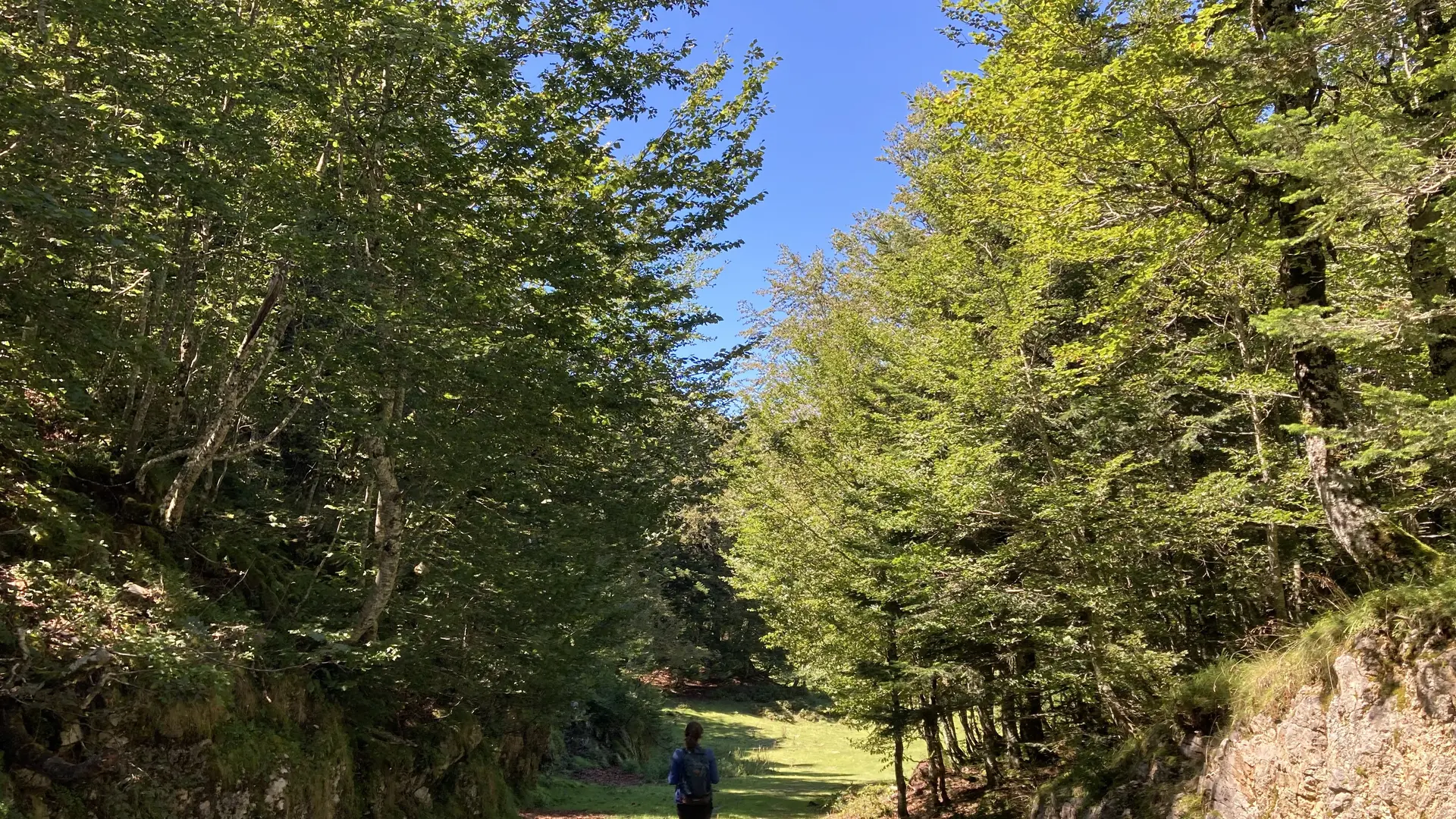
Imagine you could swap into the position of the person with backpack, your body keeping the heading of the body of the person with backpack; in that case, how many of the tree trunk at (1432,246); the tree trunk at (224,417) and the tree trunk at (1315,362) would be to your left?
1

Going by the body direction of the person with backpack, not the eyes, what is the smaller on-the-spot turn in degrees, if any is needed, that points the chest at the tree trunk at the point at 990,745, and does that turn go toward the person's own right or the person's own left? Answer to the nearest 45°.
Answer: approximately 45° to the person's own right

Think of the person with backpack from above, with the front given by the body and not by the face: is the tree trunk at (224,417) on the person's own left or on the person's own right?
on the person's own left

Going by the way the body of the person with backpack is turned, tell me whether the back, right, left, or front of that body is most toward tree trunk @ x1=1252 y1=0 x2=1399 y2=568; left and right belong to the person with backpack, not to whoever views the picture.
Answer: right

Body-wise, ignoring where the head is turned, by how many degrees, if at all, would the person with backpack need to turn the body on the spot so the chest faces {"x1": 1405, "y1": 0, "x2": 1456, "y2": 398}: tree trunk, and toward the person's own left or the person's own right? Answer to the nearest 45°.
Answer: approximately 135° to the person's own right

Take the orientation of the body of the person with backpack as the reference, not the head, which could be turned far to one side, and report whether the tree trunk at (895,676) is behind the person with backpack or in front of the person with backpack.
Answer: in front

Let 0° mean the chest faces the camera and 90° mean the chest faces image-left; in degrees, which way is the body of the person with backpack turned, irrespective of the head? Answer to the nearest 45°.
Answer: approximately 180°

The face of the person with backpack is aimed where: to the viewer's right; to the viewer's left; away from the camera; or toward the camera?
away from the camera

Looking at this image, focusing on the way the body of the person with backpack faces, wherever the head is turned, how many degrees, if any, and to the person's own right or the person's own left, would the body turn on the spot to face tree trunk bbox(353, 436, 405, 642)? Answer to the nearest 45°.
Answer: approximately 90° to the person's own left

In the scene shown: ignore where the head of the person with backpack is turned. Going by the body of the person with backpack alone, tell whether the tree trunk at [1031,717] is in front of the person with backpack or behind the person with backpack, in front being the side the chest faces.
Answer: in front
